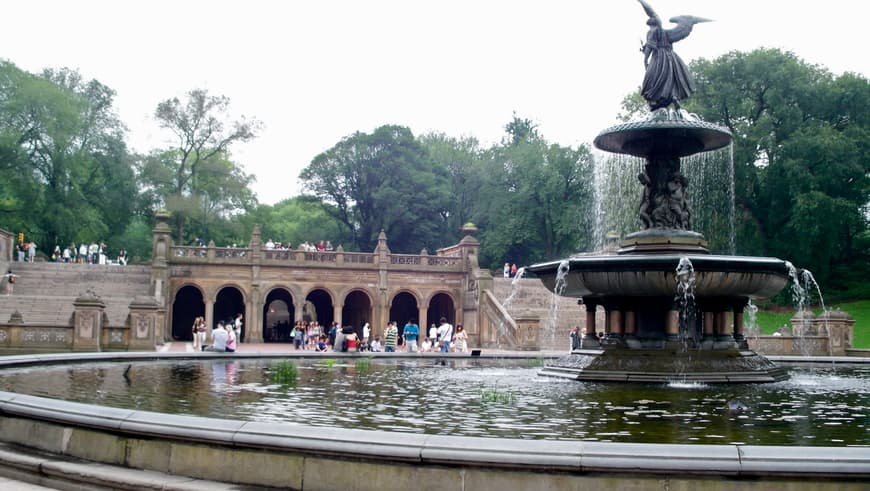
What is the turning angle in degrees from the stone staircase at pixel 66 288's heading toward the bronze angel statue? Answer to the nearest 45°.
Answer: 0° — it already faces it

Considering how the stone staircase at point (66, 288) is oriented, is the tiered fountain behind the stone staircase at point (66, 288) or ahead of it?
ahead

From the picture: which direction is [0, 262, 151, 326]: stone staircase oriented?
toward the camera
